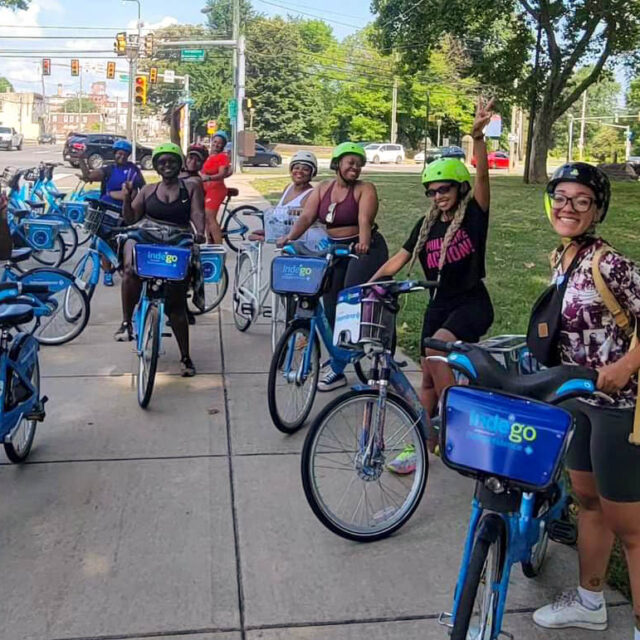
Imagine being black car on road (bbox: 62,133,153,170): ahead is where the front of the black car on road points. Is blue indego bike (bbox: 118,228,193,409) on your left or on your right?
on your right

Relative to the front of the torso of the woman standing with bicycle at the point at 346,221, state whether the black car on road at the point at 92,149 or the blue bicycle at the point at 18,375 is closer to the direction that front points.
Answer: the blue bicycle

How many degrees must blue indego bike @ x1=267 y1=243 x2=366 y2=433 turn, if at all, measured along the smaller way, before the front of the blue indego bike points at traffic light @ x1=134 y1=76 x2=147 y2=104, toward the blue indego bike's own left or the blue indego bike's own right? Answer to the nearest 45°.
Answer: approximately 135° to the blue indego bike's own right

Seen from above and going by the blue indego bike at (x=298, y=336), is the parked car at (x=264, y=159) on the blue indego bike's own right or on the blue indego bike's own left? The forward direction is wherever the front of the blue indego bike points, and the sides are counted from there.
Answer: on the blue indego bike's own right

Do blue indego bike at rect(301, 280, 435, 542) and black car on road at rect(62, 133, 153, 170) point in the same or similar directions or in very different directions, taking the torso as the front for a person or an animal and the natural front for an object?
very different directions

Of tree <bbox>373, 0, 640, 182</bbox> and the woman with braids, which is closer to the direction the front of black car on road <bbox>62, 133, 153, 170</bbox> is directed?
the tree

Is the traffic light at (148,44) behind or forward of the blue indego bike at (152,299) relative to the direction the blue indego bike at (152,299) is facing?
behind

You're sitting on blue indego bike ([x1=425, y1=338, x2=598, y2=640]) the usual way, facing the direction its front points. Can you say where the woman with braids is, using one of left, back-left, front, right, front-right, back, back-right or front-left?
back-right

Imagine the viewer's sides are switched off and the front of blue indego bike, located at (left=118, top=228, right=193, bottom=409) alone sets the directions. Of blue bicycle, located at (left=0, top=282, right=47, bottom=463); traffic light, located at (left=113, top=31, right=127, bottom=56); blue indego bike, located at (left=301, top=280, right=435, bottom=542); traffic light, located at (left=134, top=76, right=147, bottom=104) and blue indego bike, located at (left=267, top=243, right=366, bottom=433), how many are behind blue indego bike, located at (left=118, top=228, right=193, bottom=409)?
2
